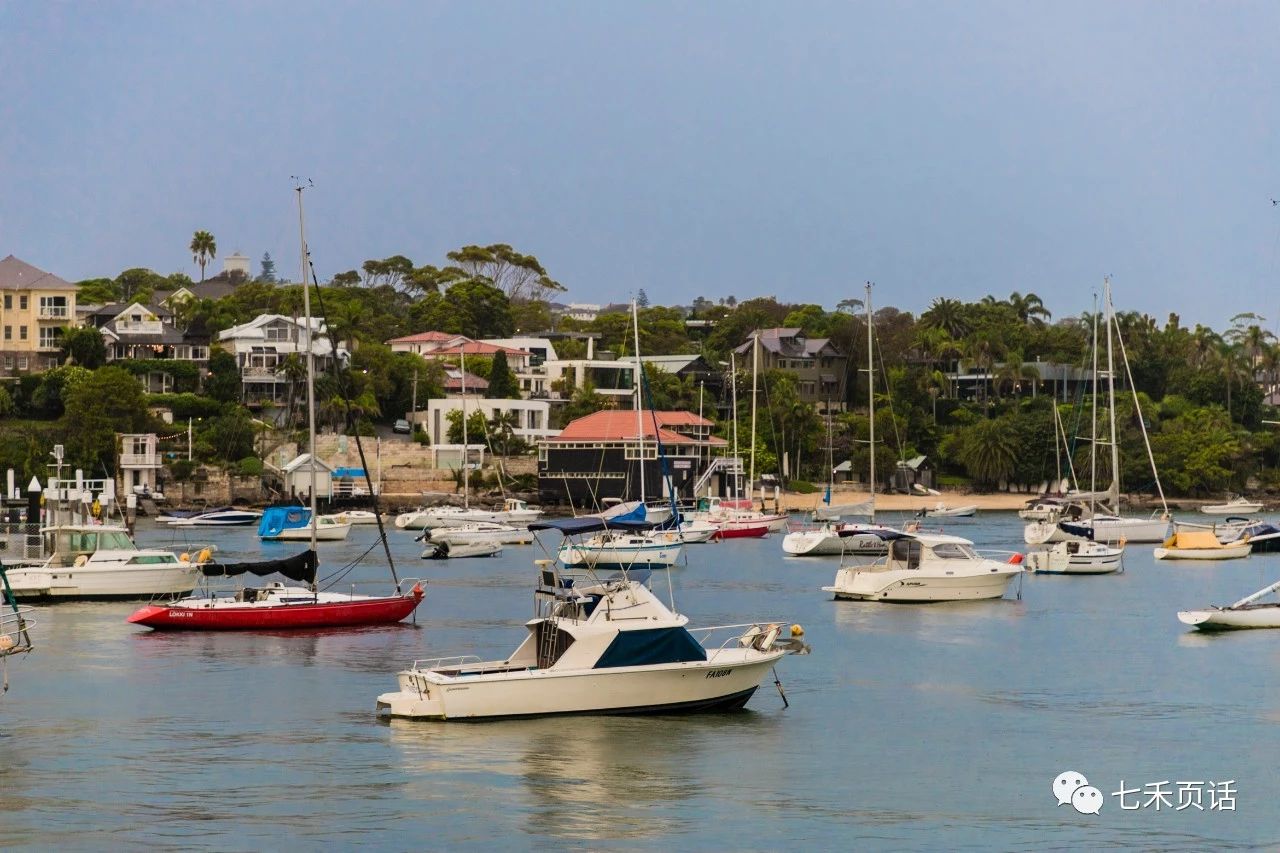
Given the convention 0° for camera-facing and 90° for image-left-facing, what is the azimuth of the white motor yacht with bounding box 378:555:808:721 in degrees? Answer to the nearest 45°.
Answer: approximately 270°

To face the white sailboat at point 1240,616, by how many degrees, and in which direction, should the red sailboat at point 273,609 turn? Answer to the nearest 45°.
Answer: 0° — it already faces it

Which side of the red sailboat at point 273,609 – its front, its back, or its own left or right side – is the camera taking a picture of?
right

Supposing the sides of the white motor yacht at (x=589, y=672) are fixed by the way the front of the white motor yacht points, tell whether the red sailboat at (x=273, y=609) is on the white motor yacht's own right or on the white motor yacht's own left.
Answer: on the white motor yacht's own left

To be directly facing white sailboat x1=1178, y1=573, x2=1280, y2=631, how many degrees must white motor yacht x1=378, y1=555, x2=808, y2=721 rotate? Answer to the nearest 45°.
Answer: approximately 45° to its left

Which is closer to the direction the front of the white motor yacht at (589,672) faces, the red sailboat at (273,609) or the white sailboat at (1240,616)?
the white sailboat
